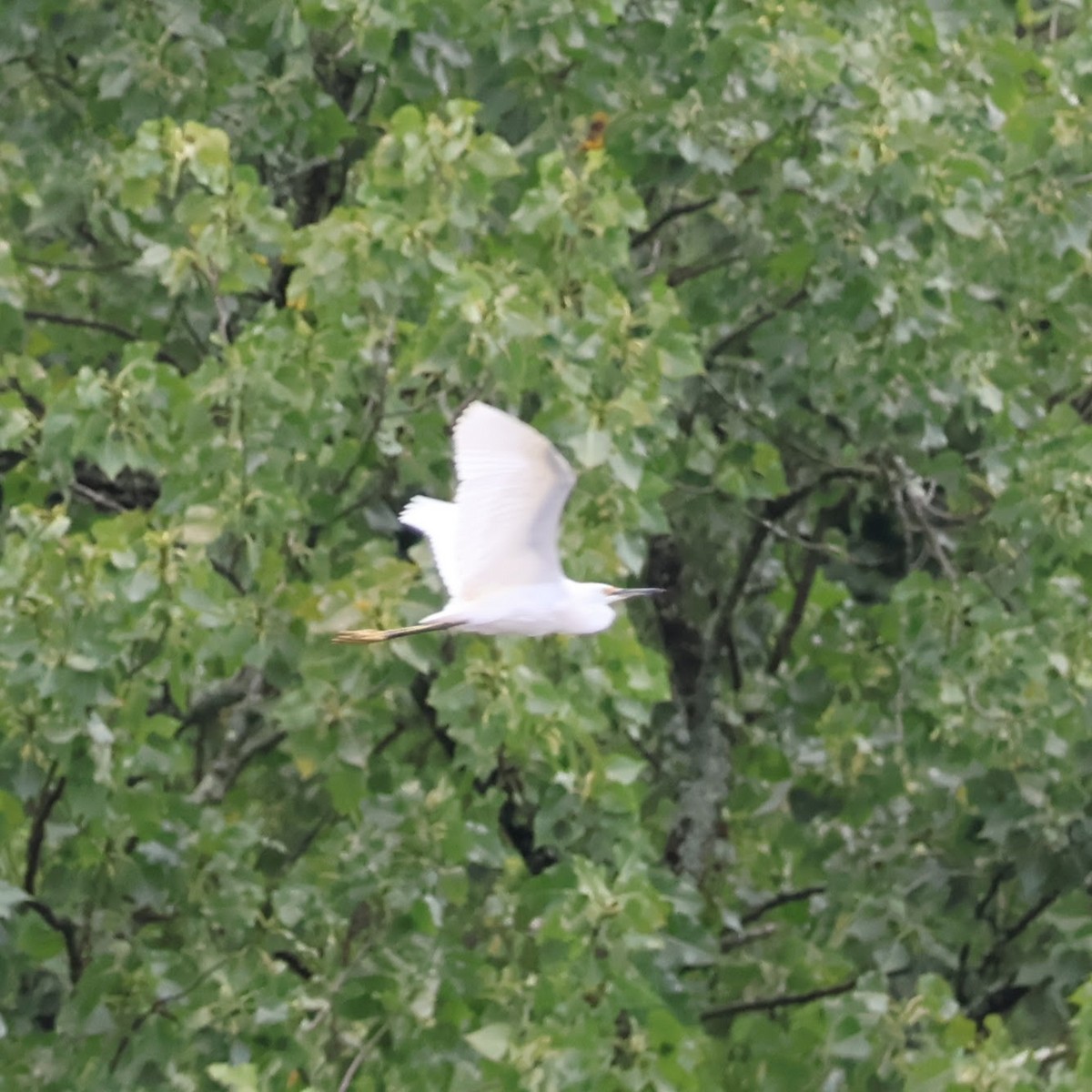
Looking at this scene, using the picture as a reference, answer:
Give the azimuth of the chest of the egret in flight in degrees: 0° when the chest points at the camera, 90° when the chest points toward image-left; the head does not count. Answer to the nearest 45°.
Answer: approximately 270°
